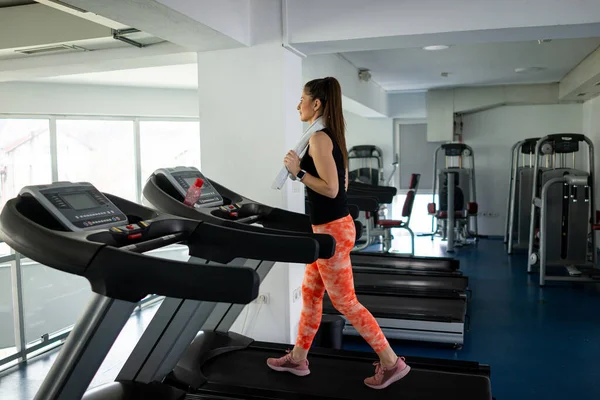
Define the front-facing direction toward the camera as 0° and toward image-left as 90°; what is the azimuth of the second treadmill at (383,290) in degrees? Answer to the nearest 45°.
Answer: approximately 90°

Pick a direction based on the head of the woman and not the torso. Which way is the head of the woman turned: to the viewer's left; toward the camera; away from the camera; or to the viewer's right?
to the viewer's left

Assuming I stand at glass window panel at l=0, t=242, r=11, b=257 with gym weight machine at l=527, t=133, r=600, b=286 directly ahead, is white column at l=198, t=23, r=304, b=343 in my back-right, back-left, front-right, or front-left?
front-right

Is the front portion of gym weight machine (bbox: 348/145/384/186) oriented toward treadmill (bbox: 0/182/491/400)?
yes

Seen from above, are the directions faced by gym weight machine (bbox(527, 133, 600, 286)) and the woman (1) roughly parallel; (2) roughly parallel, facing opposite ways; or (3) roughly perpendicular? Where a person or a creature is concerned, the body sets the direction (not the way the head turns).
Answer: roughly perpendicular

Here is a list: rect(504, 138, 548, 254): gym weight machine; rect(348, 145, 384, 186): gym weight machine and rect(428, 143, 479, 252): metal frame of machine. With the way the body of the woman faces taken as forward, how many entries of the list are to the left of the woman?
0

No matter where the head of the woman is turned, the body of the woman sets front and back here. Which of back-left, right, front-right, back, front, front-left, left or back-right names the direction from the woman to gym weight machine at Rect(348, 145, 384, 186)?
right

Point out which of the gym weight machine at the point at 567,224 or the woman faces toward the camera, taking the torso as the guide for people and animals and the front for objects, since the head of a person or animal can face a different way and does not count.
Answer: the gym weight machine

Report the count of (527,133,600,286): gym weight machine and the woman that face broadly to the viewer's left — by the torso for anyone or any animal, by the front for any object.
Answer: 1

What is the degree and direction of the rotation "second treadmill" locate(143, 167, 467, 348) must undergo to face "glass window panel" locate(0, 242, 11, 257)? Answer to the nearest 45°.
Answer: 0° — it already faces it

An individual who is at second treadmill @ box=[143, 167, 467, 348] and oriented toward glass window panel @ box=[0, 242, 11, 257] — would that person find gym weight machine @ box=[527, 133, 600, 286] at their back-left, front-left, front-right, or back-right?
back-right

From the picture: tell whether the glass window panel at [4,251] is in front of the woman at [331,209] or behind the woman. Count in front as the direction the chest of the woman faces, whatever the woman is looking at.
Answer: in front

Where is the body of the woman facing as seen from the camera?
to the viewer's left

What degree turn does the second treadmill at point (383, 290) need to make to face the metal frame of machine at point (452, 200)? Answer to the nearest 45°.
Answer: approximately 90° to its right
